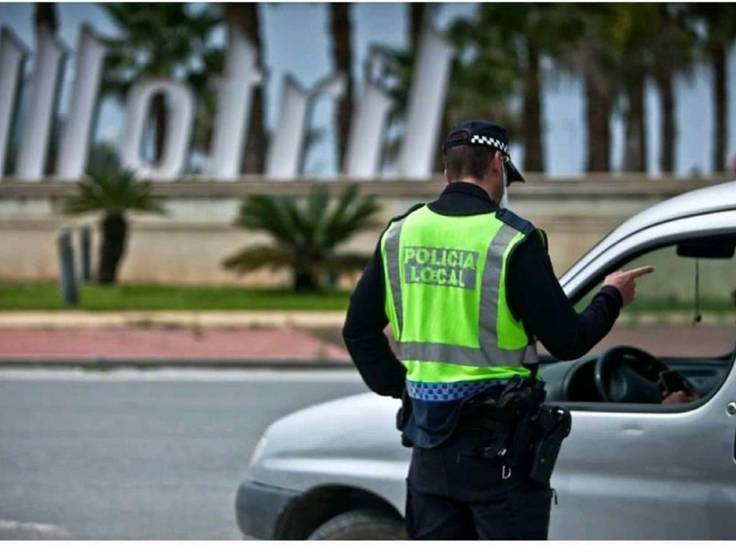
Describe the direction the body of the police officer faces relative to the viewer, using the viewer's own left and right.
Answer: facing away from the viewer and to the right of the viewer

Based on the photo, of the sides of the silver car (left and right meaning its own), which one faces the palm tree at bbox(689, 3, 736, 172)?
right

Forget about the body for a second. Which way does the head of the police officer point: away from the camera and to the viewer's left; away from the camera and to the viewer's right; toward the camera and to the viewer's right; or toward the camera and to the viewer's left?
away from the camera and to the viewer's right

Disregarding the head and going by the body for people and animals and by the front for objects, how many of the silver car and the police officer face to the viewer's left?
1

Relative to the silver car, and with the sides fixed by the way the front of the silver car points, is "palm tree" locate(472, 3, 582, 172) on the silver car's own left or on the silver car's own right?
on the silver car's own right

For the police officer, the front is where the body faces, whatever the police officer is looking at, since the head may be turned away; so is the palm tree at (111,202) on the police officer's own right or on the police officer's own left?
on the police officer's own left

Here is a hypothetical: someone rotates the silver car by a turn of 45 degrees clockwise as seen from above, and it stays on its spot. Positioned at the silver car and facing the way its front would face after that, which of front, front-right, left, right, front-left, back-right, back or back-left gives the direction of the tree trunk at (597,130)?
front-right

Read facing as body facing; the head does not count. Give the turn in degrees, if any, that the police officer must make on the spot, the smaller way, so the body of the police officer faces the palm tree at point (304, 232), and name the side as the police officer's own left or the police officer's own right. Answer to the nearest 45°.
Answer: approximately 45° to the police officer's own left

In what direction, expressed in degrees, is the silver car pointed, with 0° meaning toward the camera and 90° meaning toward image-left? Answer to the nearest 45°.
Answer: approximately 90°

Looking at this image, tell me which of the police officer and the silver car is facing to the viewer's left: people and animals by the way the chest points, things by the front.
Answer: the silver car
